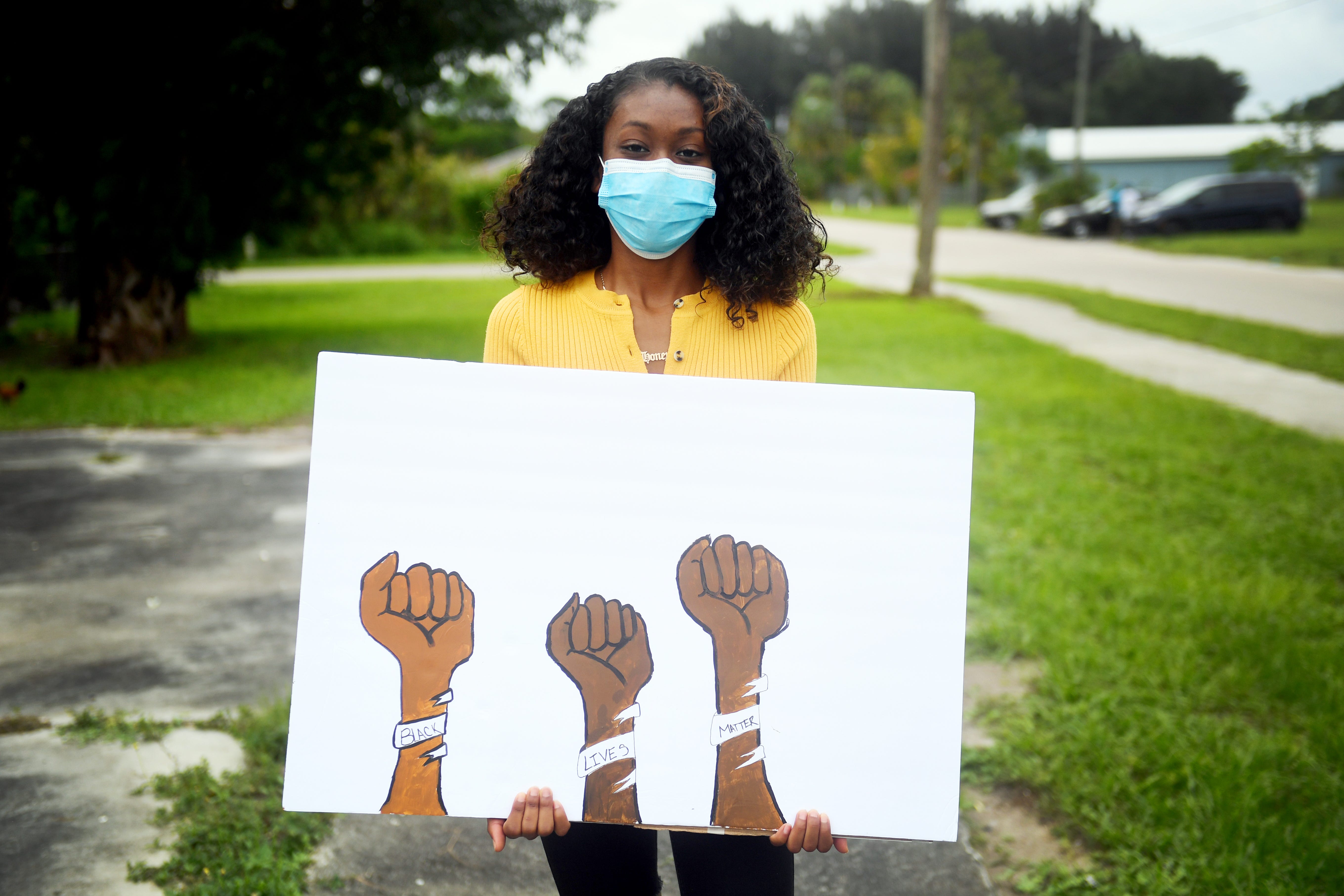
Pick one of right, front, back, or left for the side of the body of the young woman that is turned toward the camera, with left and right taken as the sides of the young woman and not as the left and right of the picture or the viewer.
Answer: front

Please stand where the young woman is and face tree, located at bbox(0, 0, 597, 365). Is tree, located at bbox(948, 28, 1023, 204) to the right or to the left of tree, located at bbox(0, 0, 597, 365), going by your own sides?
right

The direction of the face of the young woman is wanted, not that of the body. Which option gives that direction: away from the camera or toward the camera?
toward the camera

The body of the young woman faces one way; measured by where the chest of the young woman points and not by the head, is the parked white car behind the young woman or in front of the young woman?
behind

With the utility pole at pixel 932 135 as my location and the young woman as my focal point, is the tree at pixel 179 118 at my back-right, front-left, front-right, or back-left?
front-right

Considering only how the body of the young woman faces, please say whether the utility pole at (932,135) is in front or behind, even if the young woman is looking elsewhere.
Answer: behind

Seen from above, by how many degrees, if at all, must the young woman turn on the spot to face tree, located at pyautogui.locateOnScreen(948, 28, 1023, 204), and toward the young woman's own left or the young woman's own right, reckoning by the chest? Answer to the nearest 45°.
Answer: approximately 180°

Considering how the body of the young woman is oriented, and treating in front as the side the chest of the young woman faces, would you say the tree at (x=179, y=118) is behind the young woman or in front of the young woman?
behind
